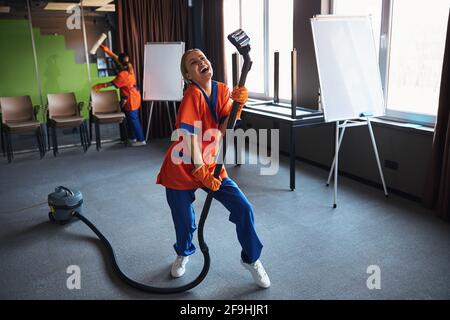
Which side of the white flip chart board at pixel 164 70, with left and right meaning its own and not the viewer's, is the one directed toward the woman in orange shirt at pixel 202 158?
front

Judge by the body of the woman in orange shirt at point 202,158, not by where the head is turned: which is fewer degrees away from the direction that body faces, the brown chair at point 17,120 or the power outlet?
the power outlet

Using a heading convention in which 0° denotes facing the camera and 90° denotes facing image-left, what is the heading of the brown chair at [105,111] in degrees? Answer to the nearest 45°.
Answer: approximately 315°

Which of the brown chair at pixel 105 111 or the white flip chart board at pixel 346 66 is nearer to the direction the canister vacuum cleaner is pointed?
the white flip chart board

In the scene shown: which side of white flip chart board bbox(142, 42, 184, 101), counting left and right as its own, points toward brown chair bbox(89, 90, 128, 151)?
right

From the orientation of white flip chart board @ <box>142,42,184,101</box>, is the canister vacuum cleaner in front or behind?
in front

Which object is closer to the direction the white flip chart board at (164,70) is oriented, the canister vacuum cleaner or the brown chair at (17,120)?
the canister vacuum cleaner

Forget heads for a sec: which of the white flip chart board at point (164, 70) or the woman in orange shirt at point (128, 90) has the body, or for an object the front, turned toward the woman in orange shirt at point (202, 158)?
the white flip chart board

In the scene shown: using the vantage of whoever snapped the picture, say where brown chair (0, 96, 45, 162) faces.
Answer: facing the viewer and to the right of the viewer

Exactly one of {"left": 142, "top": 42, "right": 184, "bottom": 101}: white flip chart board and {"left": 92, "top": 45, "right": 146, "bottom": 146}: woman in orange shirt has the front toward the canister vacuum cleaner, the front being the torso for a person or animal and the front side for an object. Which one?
the white flip chart board

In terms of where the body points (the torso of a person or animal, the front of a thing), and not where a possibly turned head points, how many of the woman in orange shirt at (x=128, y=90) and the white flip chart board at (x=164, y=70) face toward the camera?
1
